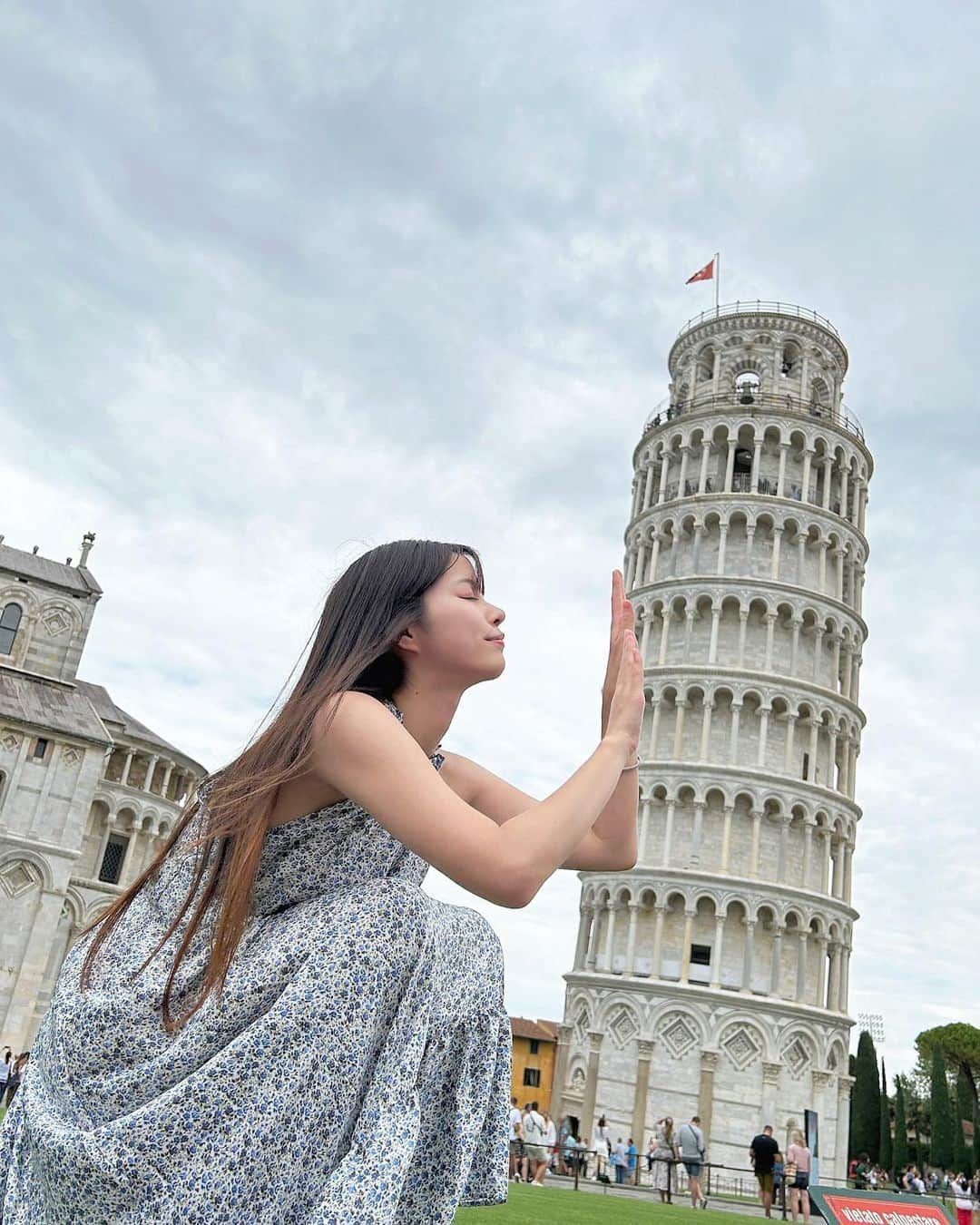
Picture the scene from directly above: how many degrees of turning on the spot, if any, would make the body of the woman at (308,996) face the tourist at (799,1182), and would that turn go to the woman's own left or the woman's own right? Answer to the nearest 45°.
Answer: approximately 45° to the woman's own left

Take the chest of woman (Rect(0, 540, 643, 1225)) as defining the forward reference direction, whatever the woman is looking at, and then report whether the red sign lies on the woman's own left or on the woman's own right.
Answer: on the woman's own left

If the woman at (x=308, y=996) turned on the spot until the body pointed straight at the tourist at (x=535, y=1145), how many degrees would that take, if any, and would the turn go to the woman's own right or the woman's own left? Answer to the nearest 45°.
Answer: approximately 90° to the woman's own left

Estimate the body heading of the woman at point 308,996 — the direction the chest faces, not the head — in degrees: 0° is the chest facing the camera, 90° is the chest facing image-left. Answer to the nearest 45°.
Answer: approximately 270°

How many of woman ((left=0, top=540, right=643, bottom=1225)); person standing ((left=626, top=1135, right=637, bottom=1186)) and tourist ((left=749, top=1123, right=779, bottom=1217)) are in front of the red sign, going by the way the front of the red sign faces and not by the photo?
1

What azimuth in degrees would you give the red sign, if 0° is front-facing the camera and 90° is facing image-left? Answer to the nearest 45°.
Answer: approximately 0°

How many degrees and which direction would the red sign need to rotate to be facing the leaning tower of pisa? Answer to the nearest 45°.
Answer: approximately 180°

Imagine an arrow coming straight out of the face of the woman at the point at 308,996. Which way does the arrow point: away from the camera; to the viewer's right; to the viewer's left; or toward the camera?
to the viewer's right
